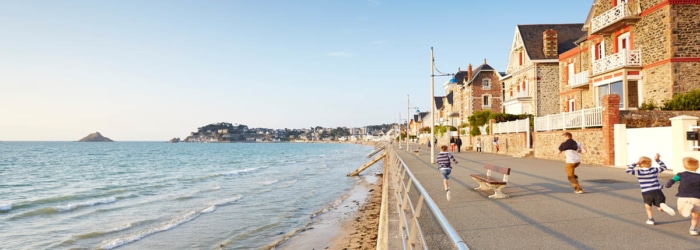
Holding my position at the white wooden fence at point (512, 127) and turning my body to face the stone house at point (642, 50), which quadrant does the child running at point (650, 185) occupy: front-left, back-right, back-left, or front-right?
front-right

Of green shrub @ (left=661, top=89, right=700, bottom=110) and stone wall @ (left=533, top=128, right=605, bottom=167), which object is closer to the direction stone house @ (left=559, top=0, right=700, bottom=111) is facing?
the stone wall

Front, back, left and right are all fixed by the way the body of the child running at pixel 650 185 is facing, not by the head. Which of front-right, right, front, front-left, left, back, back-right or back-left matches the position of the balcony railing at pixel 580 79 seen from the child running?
front-right

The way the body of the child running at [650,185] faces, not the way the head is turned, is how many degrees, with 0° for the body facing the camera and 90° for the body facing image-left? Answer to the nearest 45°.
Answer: approximately 135°

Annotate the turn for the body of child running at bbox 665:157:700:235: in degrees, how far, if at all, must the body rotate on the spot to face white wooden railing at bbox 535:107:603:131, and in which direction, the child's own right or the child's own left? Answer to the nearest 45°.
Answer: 0° — they already face it

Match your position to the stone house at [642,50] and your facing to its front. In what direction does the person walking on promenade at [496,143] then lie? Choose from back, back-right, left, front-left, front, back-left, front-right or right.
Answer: right

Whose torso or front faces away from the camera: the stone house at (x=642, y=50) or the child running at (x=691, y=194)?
the child running

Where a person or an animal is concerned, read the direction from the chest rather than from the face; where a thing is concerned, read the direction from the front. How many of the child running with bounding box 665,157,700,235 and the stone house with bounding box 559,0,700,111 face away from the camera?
1

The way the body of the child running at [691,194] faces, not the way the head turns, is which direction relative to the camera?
away from the camera

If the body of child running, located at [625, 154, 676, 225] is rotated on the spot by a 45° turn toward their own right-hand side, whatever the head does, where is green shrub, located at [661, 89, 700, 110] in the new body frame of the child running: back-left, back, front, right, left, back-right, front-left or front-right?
front

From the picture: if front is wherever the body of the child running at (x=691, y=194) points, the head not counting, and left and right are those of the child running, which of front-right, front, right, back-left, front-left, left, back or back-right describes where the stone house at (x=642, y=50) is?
front

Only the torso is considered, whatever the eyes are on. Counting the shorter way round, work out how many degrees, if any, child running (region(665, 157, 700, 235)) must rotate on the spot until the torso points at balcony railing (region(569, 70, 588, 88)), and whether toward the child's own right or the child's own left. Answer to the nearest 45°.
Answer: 0° — they already face it

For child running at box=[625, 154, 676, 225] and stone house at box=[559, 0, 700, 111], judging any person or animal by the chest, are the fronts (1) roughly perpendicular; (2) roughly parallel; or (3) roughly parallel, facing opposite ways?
roughly perpendicular

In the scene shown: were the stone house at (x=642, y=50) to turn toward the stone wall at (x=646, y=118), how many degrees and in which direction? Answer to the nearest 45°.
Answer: approximately 45° to its left

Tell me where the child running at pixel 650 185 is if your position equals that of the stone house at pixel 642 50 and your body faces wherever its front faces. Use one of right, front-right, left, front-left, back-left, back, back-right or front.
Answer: front-left

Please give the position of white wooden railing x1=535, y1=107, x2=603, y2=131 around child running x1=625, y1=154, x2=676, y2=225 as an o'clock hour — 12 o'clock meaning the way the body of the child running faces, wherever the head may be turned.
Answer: The white wooden railing is roughly at 1 o'clock from the child running.

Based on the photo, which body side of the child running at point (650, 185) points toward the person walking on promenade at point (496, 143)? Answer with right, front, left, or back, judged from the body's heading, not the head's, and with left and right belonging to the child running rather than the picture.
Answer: front

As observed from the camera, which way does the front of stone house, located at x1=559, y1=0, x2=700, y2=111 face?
facing the viewer and to the left of the viewer
